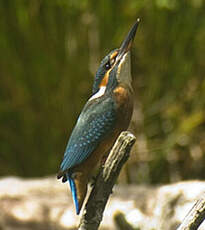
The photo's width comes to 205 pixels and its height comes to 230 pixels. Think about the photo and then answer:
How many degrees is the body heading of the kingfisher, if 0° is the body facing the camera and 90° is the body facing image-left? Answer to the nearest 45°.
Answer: approximately 270°
